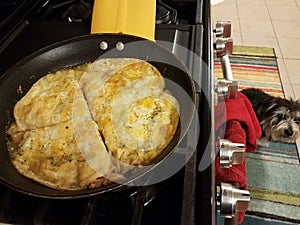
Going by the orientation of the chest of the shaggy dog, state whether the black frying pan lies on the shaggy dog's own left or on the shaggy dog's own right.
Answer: on the shaggy dog's own right

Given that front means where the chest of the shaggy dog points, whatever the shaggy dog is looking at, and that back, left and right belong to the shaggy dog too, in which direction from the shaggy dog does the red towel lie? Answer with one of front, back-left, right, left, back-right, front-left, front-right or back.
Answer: front-right
